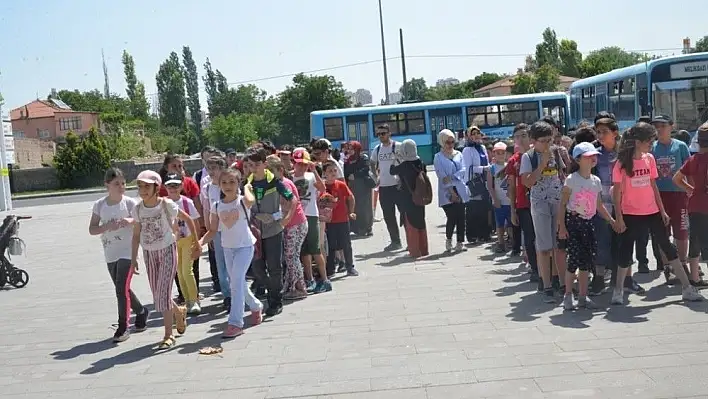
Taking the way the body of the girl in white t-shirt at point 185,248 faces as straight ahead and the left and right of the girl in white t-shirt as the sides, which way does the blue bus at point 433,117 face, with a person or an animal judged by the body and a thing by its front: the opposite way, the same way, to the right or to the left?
to the left

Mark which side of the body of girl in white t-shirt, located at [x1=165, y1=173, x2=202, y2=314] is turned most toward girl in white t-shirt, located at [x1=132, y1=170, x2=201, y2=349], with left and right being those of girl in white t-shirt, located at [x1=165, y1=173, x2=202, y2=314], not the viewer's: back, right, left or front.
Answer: front

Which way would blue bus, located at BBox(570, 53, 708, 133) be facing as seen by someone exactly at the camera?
facing the viewer and to the right of the viewer

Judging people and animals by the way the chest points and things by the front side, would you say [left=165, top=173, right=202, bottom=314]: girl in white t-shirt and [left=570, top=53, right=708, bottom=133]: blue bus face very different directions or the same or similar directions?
same or similar directions

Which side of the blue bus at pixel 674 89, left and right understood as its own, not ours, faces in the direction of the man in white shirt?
right

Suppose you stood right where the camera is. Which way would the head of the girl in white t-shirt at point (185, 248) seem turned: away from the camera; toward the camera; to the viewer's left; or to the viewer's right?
toward the camera

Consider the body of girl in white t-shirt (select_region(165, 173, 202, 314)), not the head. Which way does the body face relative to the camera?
toward the camera

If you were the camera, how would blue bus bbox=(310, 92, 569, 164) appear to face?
facing to the right of the viewer

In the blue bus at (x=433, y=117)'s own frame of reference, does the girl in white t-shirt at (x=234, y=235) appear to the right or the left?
on its right
